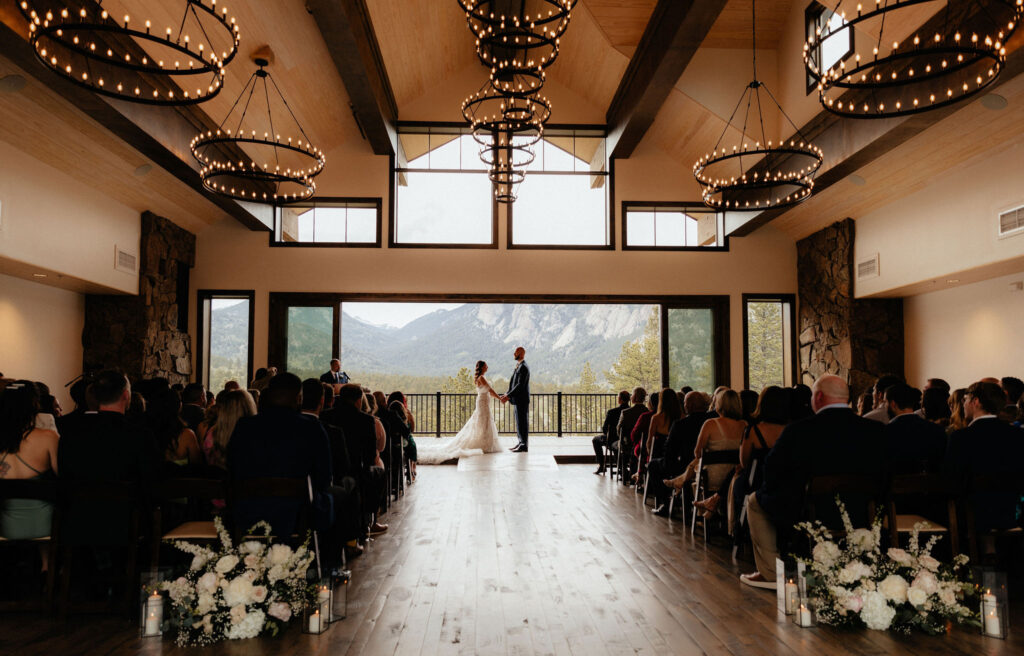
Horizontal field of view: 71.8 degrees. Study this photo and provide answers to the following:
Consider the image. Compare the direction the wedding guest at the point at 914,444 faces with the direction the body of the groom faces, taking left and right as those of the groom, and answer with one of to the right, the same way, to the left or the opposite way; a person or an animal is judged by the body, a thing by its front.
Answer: to the right

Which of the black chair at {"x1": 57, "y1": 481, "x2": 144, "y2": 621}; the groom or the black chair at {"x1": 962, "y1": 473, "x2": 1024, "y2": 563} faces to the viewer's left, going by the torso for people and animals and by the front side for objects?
the groom

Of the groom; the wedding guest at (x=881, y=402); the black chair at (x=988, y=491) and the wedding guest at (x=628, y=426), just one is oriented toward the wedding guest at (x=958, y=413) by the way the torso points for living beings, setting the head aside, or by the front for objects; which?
the black chair

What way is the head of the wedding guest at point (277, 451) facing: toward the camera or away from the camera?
away from the camera

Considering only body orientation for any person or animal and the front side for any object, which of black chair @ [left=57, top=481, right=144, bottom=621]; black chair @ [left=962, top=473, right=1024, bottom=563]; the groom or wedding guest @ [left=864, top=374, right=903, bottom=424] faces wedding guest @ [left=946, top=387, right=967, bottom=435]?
black chair @ [left=962, top=473, right=1024, bottom=563]

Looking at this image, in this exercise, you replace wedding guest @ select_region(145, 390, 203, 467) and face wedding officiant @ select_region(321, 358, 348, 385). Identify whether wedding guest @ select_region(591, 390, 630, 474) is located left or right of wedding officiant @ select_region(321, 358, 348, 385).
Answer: right

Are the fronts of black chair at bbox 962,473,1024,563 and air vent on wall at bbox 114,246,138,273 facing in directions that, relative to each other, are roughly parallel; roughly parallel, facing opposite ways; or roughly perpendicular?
roughly perpendicular

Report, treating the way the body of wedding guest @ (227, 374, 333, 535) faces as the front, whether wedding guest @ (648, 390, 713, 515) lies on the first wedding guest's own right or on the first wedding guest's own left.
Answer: on the first wedding guest's own right

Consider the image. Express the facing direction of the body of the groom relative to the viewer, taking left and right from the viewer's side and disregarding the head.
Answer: facing to the left of the viewer

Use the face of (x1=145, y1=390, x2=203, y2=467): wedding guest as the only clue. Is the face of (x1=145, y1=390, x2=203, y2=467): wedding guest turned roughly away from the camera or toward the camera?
away from the camera

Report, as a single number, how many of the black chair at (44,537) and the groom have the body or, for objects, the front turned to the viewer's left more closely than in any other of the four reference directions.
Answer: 1

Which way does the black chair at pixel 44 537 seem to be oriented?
away from the camera

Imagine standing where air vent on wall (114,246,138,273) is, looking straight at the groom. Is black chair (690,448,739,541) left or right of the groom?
right

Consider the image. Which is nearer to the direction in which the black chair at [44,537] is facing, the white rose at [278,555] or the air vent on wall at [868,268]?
the air vent on wall

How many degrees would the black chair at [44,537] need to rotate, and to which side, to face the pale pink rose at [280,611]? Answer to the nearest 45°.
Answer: approximately 135° to its right

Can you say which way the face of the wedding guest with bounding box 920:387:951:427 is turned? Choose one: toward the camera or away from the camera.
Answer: away from the camera

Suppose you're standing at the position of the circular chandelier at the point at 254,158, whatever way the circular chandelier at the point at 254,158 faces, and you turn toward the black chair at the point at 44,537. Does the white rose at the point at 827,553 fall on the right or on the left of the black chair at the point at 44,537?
left

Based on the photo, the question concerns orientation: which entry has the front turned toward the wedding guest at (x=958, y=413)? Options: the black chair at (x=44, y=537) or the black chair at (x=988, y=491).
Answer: the black chair at (x=988, y=491)

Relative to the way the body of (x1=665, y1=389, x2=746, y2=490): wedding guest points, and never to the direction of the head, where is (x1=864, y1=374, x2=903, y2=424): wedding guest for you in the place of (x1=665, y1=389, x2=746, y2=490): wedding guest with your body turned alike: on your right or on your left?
on your right

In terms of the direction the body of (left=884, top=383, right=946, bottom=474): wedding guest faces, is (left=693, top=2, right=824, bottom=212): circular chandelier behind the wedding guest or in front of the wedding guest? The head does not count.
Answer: in front
